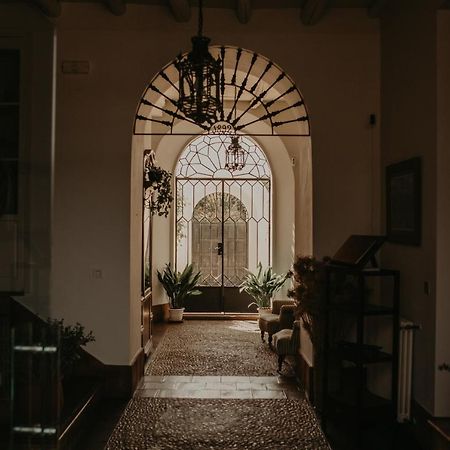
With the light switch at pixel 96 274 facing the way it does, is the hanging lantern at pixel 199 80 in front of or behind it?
in front

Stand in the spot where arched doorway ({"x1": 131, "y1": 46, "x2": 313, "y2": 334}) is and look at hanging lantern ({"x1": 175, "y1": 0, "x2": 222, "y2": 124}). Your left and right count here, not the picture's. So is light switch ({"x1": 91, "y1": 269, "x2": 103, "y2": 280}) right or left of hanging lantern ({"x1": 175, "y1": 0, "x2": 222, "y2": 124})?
right

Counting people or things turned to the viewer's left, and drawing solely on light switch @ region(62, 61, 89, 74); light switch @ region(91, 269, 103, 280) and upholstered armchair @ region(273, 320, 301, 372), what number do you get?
1

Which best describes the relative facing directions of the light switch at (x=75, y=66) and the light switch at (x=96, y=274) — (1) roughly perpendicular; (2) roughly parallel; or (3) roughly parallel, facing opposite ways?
roughly parallel

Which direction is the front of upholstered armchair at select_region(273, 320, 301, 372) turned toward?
to the viewer's left

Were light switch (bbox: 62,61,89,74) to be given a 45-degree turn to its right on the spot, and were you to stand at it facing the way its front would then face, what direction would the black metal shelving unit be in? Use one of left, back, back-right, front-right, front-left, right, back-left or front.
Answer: left

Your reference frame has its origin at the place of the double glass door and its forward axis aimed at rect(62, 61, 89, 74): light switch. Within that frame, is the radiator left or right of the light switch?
left

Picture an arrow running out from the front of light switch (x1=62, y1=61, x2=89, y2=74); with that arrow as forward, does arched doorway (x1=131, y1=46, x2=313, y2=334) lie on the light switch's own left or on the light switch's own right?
on the light switch's own left
